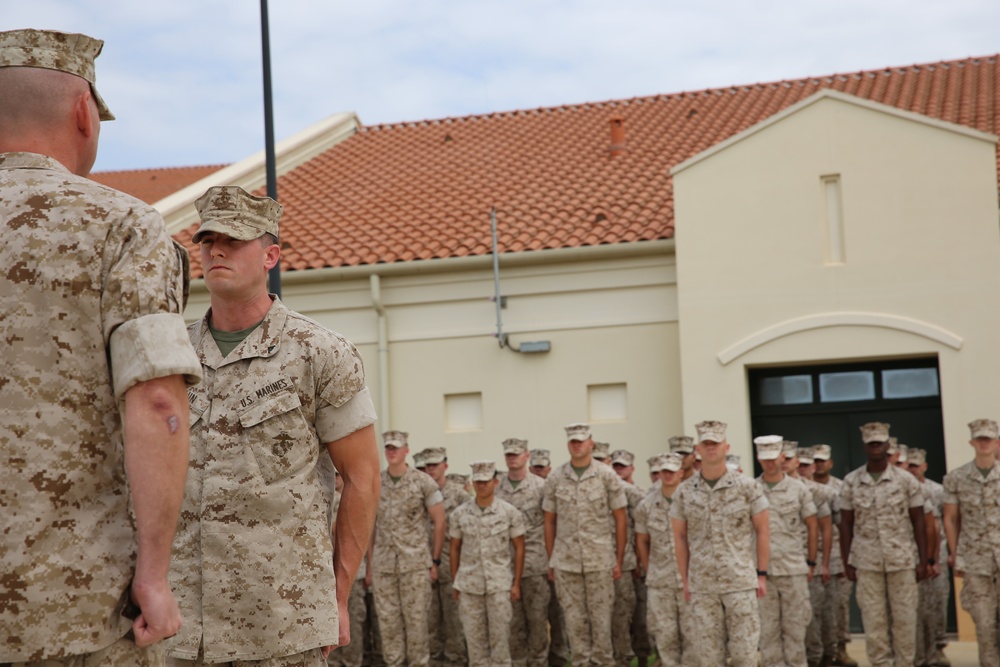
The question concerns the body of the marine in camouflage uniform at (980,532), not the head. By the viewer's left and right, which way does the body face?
facing the viewer

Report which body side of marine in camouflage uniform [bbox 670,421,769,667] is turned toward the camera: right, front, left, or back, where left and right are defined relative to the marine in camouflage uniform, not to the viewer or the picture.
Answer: front

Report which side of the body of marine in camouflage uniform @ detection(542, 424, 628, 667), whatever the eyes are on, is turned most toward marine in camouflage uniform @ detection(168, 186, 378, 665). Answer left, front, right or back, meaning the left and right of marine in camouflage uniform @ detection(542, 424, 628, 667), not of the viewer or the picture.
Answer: front

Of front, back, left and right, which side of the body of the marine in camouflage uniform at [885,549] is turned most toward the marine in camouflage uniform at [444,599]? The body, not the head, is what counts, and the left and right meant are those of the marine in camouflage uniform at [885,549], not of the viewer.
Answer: right

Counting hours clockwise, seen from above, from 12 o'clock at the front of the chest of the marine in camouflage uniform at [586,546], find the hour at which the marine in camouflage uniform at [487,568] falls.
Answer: the marine in camouflage uniform at [487,568] is roughly at 3 o'clock from the marine in camouflage uniform at [586,546].

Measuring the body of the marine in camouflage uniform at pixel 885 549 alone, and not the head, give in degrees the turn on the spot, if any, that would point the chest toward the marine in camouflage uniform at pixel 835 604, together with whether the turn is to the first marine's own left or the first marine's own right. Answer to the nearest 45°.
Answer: approximately 135° to the first marine's own right

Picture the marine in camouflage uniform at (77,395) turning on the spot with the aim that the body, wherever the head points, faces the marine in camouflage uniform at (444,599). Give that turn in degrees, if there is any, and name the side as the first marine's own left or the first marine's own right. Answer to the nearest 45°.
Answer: approximately 45° to the first marine's own left

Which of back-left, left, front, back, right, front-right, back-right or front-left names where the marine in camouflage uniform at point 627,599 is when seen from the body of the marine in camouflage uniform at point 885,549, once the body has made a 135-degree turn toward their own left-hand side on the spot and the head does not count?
back-left

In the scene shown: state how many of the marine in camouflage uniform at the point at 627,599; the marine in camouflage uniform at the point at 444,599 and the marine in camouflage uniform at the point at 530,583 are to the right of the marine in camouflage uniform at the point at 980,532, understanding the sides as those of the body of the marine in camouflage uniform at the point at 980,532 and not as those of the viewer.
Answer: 3

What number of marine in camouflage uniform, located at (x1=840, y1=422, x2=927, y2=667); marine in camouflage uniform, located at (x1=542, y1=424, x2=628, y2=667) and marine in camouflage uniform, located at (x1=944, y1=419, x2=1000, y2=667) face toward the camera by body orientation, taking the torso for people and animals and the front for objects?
3

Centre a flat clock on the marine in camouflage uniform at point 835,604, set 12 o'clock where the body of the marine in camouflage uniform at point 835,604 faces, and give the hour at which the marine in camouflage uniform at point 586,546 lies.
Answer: the marine in camouflage uniform at point 586,546 is roughly at 2 o'clock from the marine in camouflage uniform at point 835,604.

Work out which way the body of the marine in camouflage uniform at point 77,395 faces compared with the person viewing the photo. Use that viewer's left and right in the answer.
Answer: facing away from the viewer and to the right of the viewer

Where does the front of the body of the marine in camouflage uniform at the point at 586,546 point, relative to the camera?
toward the camera

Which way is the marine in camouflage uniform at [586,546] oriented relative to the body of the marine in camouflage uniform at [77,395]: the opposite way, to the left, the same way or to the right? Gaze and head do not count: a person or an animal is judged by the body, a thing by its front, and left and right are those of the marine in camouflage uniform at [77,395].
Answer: the opposite way

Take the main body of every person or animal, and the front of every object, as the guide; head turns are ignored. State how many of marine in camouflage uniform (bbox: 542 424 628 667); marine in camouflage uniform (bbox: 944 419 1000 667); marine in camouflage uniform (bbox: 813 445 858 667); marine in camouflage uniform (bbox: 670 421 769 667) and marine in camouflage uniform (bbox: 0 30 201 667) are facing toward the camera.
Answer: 4
